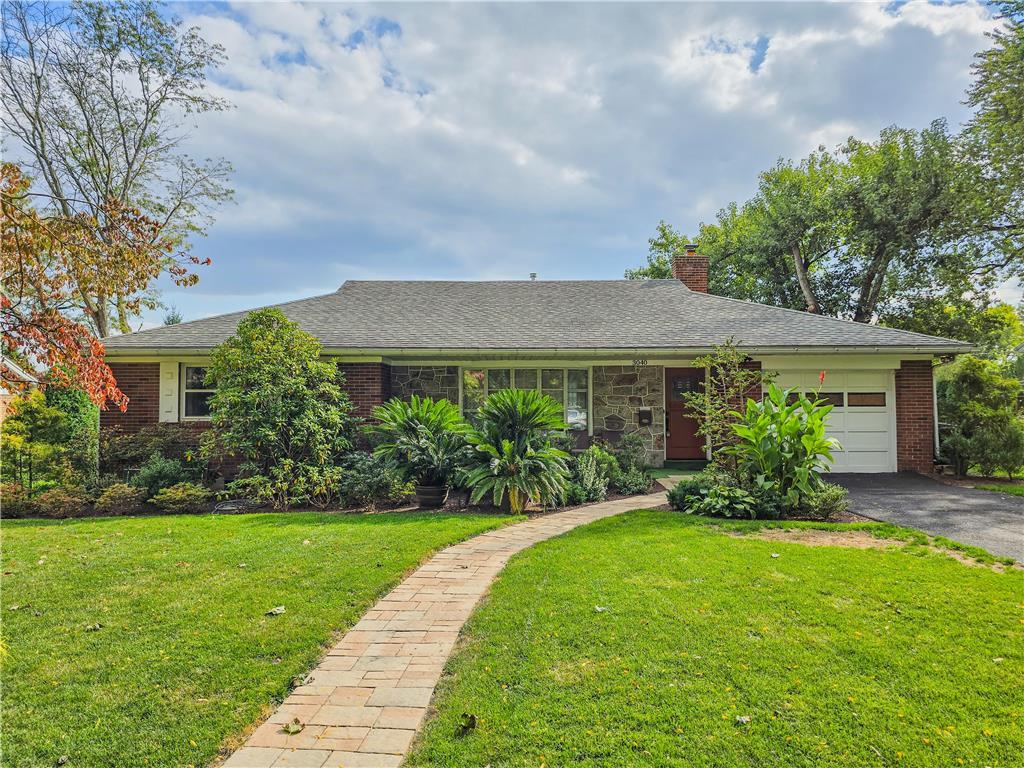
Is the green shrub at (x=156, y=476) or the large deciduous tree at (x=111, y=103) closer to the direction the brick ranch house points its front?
the green shrub

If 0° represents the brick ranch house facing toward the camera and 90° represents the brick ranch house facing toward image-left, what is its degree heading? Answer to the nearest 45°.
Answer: approximately 0°

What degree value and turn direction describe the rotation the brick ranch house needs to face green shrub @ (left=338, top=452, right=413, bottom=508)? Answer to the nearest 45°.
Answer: approximately 45° to its right

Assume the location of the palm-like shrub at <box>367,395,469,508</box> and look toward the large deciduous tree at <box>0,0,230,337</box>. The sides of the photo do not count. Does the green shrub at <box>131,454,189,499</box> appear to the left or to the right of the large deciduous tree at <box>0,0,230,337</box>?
left

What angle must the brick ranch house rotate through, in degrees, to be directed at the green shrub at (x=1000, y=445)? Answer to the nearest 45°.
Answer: approximately 90° to its left
